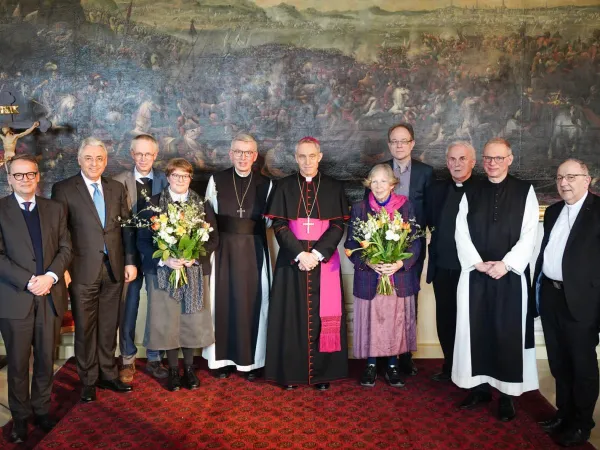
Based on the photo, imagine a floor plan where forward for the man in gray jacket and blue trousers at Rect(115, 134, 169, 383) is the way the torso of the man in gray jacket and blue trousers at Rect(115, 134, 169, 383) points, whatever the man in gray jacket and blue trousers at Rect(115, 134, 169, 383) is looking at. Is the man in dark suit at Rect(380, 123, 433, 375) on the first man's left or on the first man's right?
on the first man's left

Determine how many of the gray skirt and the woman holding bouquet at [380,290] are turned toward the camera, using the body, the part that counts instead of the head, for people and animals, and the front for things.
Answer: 2

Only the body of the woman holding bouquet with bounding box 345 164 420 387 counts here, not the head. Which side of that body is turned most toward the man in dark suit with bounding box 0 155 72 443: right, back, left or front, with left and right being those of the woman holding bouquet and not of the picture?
right

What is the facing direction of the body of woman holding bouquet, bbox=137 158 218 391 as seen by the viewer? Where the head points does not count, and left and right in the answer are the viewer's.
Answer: facing the viewer

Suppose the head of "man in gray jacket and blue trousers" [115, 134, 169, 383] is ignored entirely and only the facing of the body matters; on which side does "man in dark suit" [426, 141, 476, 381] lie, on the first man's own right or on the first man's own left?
on the first man's own left

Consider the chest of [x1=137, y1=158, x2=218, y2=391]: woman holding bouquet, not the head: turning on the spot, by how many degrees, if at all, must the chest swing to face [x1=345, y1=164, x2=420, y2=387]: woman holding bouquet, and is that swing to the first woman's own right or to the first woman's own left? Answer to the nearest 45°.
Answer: approximately 90° to the first woman's own left

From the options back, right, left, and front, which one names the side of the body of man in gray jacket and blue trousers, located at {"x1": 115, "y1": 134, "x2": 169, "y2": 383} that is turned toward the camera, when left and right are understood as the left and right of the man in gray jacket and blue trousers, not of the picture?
front

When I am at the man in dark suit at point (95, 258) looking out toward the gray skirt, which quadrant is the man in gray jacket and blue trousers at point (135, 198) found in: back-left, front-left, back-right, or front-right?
front-left

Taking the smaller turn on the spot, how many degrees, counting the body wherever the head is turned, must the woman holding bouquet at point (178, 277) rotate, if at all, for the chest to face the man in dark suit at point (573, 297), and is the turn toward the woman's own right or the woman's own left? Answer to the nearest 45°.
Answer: approximately 45° to the woman's own left

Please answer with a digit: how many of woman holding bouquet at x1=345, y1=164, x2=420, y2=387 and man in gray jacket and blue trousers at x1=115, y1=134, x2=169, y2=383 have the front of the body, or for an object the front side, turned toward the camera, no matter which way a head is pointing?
2

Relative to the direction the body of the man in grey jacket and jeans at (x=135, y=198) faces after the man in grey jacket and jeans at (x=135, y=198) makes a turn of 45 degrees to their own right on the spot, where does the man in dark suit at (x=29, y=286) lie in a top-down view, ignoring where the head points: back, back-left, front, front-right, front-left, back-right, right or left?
front

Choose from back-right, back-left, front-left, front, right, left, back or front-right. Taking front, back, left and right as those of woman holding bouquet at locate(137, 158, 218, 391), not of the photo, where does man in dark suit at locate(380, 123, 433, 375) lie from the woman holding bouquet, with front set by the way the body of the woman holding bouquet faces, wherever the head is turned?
left

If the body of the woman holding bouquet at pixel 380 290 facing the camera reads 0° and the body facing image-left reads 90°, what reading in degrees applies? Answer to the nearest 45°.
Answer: approximately 0°

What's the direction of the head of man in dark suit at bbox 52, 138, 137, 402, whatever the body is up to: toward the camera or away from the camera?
toward the camera

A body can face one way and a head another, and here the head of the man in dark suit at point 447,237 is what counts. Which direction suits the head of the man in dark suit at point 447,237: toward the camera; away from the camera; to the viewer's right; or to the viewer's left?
toward the camera

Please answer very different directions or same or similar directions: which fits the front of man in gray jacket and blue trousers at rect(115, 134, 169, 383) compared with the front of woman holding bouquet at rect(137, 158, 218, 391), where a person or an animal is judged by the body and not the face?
same or similar directions

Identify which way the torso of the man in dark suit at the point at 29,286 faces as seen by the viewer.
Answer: toward the camera

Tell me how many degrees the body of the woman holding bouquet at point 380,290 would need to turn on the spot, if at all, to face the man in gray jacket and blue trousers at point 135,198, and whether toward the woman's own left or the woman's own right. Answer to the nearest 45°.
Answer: approximately 90° to the woman's own right

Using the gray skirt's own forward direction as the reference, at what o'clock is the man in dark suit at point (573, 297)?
The man in dark suit is roughly at 10 o'clock from the gray skirt.

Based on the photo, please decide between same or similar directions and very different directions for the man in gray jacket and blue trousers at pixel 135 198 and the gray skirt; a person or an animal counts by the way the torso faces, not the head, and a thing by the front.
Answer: same or similar directions

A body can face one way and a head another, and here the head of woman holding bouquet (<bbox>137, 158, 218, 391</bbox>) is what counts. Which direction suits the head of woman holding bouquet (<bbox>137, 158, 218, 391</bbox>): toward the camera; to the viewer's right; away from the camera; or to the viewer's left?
toward the camera

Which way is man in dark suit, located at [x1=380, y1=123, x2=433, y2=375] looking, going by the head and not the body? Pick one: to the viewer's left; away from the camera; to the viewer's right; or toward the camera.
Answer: toward the camera
